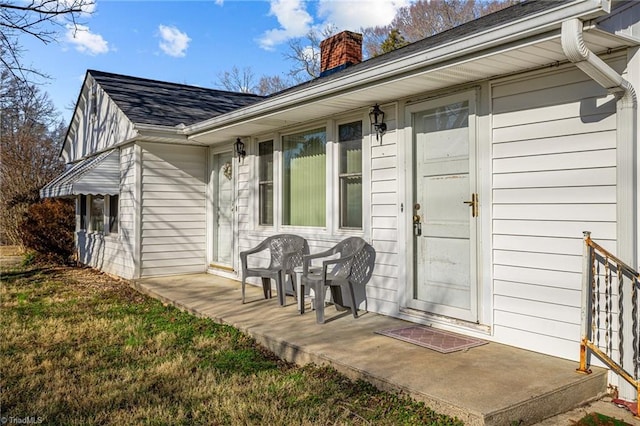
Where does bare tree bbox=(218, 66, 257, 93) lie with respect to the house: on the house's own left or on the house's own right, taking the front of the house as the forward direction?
on the house's own right

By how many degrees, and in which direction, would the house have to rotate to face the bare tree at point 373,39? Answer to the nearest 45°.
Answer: approximately 135° to its right

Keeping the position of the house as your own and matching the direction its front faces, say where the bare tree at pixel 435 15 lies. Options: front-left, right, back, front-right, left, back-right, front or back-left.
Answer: back-right

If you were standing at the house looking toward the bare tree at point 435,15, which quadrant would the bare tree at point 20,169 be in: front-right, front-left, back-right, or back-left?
front-left

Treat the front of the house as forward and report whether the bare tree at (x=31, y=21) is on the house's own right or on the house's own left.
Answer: on the house's own right

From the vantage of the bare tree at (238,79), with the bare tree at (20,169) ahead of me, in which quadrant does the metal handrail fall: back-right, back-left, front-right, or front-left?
front-left

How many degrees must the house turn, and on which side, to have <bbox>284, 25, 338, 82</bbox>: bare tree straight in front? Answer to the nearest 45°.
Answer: approximately 135° to its right

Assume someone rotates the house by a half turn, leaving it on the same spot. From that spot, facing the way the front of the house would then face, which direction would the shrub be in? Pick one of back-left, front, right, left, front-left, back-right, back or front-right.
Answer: left

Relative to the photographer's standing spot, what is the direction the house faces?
facing the viewer and to the left of the viewer

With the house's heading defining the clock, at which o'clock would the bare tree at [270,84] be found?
The bare tree is roughly at 4 o'clock from the house.
